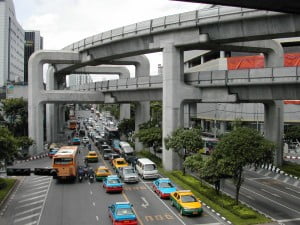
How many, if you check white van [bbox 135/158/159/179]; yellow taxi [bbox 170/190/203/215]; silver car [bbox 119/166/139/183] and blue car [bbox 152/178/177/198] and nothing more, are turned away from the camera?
0

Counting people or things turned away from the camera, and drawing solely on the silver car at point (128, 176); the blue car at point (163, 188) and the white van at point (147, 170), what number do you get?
0

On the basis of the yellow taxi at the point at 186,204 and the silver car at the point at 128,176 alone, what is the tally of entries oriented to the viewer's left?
0

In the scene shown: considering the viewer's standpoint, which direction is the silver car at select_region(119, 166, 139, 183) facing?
facing the viewer and to the right of the viewer

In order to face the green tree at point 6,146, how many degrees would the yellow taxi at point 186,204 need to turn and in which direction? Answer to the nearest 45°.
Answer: approximately 135° to its right

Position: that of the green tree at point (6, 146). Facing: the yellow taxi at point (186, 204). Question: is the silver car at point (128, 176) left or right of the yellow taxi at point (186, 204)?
left

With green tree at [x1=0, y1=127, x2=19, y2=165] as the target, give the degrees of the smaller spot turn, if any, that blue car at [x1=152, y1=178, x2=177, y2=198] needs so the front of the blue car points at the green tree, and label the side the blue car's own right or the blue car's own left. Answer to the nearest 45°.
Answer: approximately 135° to the blue car's own right
